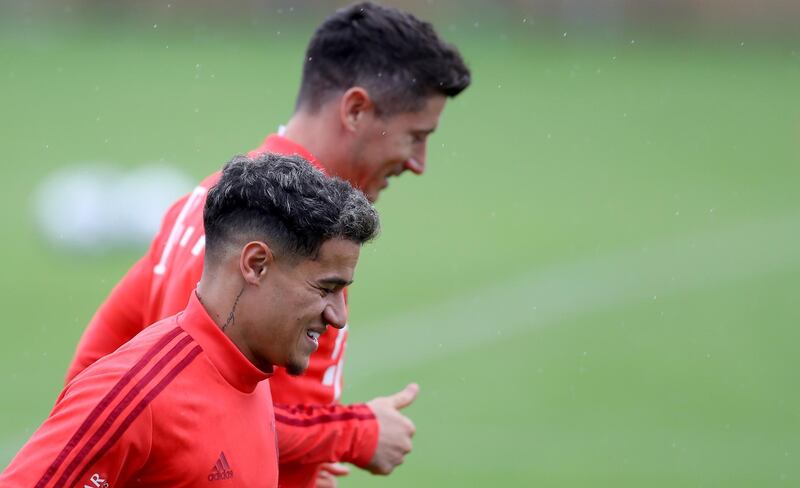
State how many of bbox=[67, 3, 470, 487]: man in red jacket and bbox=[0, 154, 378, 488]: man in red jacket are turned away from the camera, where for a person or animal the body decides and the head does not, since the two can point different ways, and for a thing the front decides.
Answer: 0

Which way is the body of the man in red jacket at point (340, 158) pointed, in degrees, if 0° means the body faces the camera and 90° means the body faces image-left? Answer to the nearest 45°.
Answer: approximately 270°

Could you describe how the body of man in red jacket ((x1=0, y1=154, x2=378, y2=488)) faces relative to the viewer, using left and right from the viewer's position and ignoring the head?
facing the viewer and to the right of the viewer

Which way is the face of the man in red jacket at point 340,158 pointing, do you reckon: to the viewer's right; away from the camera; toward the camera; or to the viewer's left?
to the viewer's right

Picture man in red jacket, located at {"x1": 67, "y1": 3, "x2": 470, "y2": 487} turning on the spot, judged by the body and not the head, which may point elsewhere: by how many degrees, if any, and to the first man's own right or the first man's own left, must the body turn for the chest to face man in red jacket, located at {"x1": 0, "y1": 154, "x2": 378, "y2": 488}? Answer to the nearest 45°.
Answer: approximately 90° to the first man's own right
